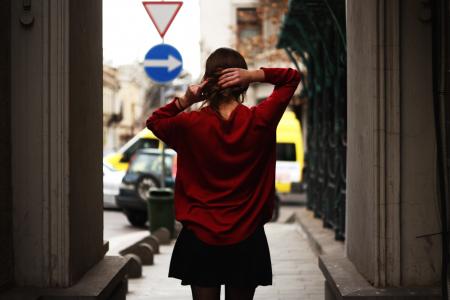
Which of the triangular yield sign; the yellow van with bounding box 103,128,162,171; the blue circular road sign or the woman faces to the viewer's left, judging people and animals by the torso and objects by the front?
the yellow van

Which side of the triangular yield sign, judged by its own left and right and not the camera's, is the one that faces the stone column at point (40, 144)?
front

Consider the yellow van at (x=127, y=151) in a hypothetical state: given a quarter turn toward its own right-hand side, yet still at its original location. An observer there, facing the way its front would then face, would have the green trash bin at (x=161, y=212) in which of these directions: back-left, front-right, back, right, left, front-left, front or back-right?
back

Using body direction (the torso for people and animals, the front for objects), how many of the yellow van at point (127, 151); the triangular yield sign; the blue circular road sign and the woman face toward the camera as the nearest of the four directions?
2

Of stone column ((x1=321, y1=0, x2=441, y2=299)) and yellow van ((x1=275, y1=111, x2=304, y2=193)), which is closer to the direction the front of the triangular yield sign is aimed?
the stone column

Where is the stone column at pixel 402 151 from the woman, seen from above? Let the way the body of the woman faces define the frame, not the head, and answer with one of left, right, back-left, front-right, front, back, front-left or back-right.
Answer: front-right

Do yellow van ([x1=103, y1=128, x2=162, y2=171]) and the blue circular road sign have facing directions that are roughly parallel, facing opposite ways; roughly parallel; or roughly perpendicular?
roughly perpendicular

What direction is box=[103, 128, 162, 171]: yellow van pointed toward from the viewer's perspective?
to the viewer's left

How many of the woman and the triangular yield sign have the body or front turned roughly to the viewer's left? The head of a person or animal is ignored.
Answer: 0

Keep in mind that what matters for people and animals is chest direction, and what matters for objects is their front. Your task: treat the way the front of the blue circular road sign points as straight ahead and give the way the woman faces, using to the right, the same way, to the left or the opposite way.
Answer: the opposite way

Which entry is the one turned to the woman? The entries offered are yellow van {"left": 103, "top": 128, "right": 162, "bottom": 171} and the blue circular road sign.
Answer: the blue circular road sign

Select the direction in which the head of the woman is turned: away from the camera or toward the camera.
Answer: away from the camera

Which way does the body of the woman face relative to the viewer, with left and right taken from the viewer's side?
facing away from the viewer

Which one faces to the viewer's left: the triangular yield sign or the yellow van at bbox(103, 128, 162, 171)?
the yellow van
